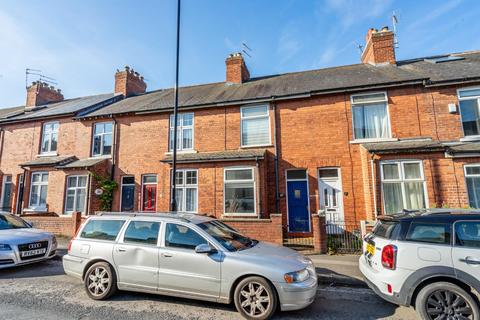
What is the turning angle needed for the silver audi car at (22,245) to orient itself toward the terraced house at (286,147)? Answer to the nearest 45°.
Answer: approximately 45° to its left

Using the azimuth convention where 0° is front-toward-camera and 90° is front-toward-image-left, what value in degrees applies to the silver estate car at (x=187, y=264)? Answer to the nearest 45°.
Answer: approximately 315°

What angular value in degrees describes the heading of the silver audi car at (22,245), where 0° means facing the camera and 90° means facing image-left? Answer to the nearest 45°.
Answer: approximately 315°

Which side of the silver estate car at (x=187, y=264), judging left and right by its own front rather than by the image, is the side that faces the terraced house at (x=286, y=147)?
left

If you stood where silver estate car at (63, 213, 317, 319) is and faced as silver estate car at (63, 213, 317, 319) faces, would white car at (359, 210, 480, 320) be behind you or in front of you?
in front

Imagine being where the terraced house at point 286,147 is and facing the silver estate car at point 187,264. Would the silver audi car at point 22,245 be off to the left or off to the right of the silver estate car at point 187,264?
right

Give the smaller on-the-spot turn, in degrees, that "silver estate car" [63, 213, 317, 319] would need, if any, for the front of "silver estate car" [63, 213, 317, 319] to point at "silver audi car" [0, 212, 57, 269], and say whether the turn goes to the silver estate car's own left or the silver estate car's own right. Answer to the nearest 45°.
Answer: approximately 180°

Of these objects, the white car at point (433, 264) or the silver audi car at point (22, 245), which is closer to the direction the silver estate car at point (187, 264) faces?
the white car
